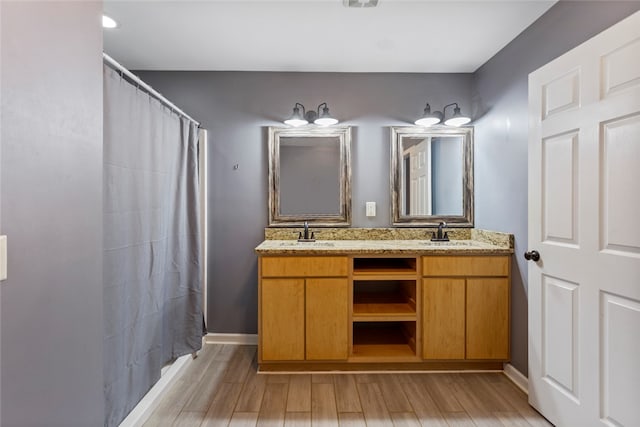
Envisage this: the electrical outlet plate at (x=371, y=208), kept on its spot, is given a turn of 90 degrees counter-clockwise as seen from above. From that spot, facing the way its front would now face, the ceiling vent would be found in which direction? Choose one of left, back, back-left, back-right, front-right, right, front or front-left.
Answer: right

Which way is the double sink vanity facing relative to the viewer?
toward the camera

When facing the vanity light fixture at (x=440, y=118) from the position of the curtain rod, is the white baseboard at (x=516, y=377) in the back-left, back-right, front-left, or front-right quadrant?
front-right

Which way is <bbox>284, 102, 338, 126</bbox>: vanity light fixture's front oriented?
toward the camera

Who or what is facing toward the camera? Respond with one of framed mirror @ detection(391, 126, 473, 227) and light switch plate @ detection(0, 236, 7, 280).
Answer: the framed mirror

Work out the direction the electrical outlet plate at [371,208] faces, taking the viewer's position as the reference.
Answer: facing the viewer

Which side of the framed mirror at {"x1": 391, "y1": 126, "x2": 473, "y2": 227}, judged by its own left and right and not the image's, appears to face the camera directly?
front

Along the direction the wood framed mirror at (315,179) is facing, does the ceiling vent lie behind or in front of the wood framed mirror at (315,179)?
in front

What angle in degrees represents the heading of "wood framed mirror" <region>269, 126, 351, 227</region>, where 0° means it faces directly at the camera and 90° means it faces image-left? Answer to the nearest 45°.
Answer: approximately 0°

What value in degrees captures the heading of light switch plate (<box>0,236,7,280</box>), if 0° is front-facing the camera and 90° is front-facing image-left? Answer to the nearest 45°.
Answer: approximately 270°

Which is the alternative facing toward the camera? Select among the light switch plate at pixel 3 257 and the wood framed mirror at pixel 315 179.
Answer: the wood framed mirror

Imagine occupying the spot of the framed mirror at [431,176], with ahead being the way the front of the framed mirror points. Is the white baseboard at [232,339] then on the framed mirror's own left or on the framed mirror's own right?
on the framed mirror's own right

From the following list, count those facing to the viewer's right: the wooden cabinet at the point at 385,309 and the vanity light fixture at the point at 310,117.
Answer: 0

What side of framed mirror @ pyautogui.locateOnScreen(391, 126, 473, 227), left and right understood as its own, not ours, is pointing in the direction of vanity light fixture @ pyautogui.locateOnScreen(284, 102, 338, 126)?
right
